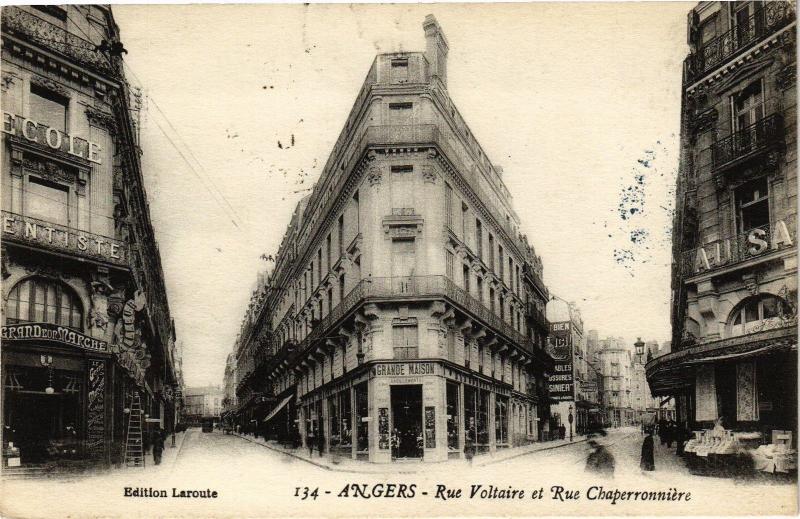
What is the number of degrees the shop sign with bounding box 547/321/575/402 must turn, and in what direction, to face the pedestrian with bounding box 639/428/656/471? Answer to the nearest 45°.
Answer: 0° — it already faces them

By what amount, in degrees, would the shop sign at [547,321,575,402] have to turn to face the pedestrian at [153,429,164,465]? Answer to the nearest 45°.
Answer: approximately 45° to its right

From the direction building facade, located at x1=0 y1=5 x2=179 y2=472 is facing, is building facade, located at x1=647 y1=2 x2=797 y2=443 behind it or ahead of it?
ahead

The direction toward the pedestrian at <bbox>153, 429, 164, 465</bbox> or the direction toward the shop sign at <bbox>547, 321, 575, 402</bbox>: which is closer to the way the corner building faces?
the pedestrian

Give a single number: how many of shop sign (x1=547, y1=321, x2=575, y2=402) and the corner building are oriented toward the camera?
2

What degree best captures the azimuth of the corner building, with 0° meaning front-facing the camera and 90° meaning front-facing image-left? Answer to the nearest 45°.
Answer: approximately 0°

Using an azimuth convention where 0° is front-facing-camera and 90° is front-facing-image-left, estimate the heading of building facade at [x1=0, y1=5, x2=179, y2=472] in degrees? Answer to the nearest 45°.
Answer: approximately 315°
